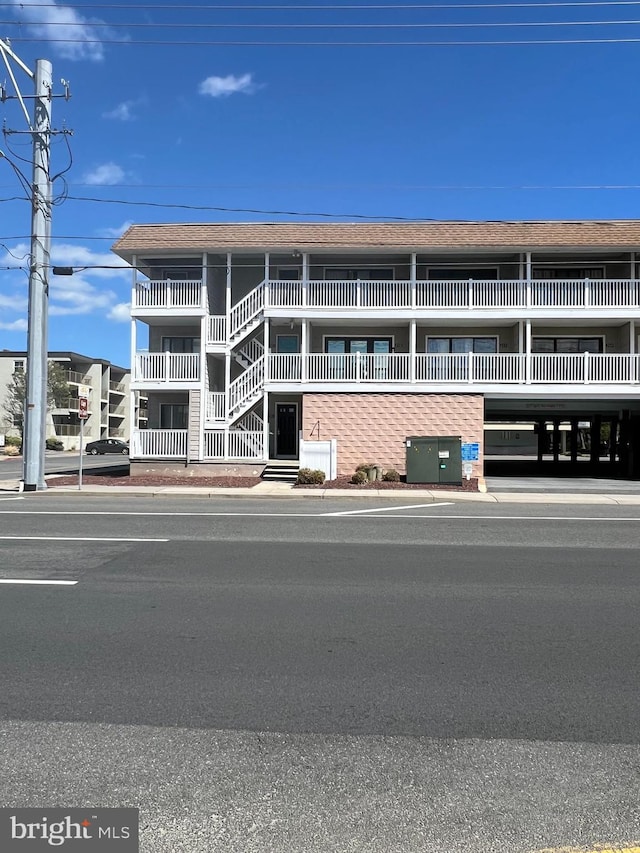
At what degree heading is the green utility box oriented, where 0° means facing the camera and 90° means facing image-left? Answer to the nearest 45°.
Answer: approximately 0°

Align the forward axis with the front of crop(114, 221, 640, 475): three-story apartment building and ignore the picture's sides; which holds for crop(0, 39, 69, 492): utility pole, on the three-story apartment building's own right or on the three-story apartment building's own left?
on the three-story apartment building's own right

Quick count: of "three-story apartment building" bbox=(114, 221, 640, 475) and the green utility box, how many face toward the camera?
2

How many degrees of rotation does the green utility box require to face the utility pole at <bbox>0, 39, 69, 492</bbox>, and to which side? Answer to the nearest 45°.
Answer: approximately 90° to its right
